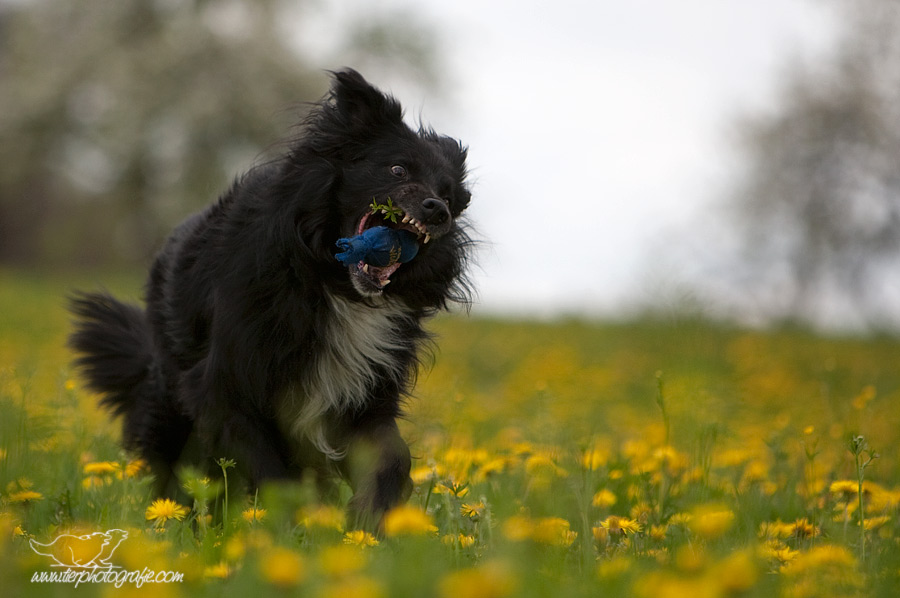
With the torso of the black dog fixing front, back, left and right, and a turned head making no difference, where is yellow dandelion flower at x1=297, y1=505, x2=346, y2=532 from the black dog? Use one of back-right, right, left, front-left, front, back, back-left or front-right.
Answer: front-right

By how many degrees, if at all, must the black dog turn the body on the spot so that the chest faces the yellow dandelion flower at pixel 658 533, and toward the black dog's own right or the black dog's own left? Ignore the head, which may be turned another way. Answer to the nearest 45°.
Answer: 0° — it already faces it

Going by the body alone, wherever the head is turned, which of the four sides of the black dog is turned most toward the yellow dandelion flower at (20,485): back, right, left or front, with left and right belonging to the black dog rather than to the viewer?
right

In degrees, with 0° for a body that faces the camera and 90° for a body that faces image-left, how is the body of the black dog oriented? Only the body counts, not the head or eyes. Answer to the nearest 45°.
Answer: approximately 315°

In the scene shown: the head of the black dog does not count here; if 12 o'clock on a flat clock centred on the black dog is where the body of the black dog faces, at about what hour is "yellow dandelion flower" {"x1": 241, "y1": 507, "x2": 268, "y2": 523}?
The yellow dandelion flower is roughly at 2 o'clock from the black dog.

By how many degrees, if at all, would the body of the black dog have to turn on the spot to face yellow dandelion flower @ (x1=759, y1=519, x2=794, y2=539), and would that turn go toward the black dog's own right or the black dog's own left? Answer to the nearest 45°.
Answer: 0° — it already faces it

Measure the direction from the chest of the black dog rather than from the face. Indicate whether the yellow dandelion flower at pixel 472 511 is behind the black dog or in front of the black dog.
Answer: in front

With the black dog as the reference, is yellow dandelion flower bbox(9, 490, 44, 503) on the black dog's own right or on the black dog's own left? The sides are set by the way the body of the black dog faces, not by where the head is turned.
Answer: on the black dog's own right
